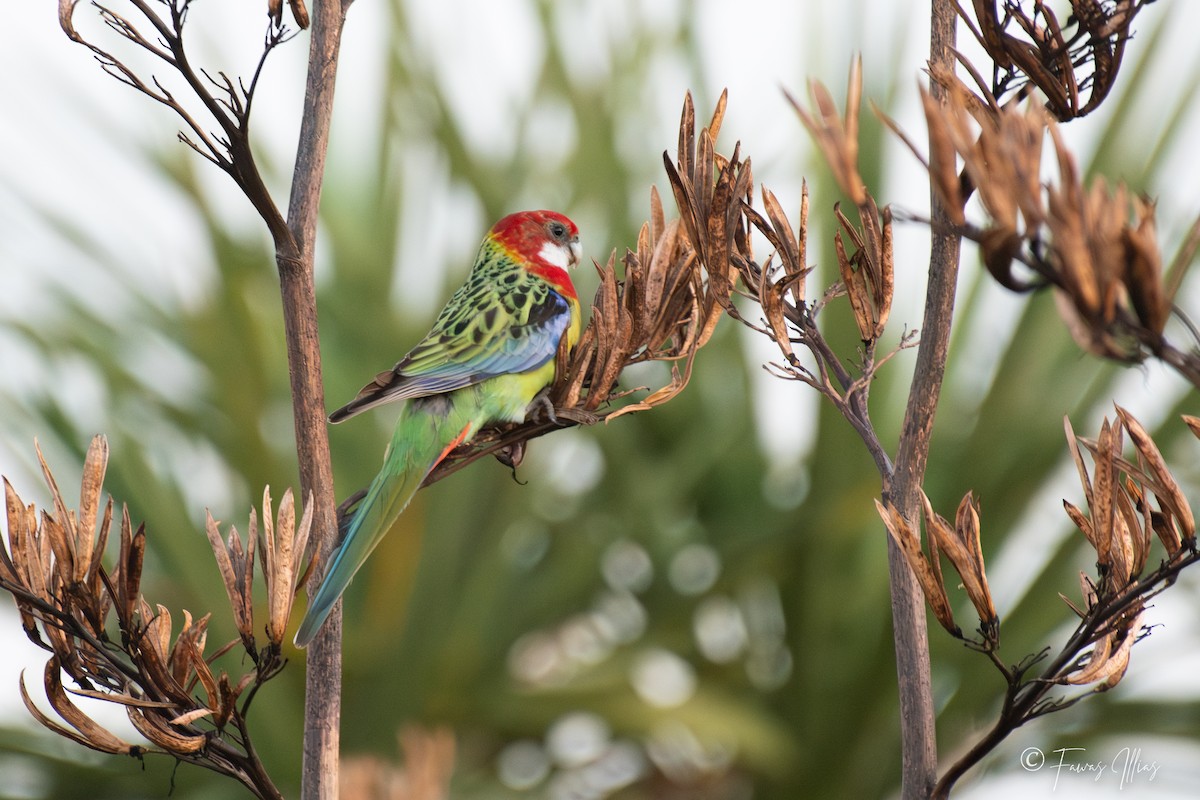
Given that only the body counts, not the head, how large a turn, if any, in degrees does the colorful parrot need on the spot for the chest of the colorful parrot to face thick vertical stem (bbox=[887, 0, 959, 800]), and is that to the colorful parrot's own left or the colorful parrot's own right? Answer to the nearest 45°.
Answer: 0° — it already faces it

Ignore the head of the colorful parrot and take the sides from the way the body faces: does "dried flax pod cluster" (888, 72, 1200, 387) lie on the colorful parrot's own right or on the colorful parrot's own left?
on the colorful parrot's own right

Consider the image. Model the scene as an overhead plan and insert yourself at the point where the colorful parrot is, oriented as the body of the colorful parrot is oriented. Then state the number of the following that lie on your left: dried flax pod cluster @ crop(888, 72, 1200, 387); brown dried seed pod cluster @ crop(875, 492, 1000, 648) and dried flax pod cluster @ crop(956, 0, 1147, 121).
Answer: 0

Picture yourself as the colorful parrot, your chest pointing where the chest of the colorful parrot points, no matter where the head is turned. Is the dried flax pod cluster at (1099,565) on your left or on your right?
on your right

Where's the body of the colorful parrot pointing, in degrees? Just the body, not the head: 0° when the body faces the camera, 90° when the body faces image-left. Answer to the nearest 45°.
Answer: approximately 270°
